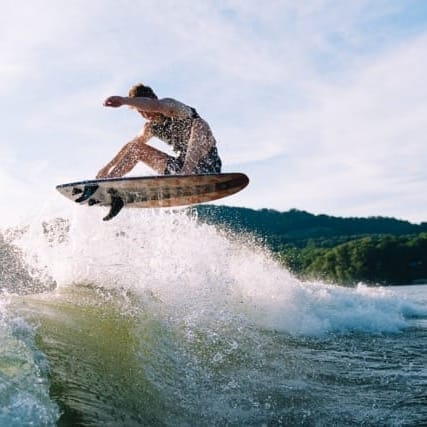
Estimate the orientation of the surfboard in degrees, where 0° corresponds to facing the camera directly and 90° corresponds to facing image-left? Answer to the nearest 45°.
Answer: approximately 270°

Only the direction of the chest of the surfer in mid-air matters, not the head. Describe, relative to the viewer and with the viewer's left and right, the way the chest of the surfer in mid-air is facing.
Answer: facing to the left of the viewer
